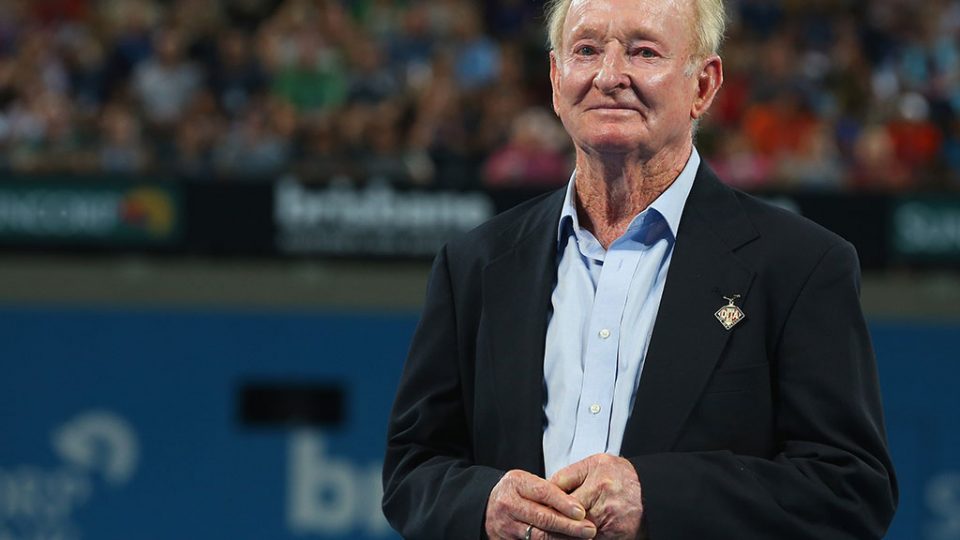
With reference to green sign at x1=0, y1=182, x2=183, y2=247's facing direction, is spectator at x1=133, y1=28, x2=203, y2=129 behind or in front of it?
behind

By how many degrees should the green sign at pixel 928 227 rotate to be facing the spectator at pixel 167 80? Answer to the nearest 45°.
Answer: approximately 90° to its right

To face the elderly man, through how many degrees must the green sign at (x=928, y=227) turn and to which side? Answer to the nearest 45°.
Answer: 0° — it already faces them
